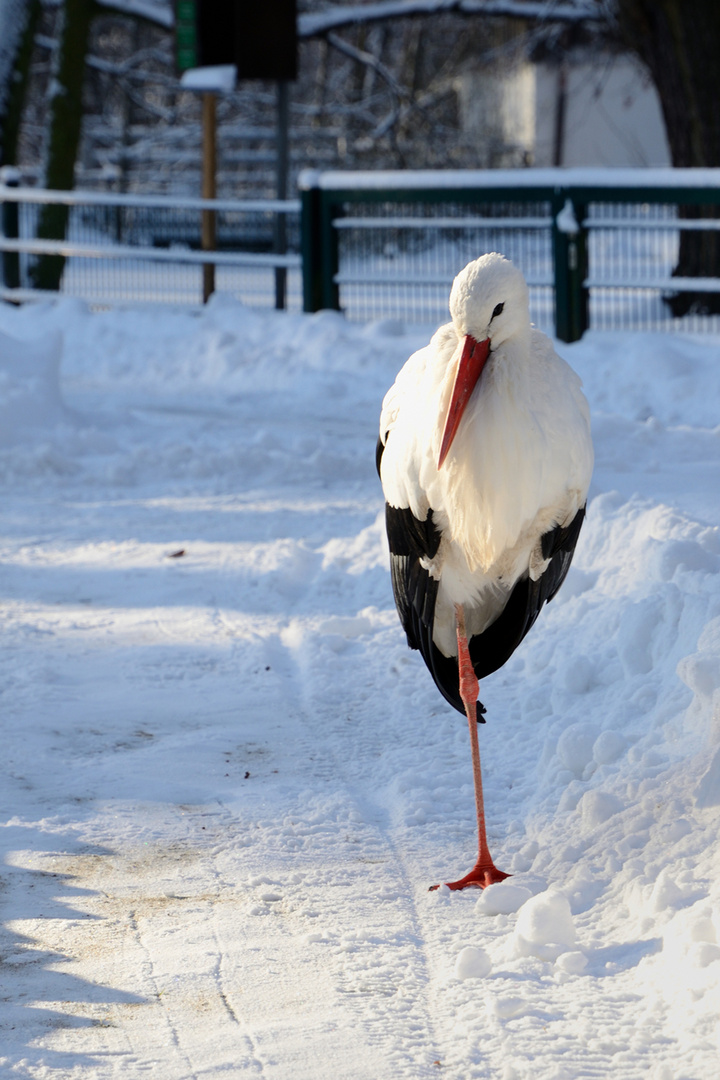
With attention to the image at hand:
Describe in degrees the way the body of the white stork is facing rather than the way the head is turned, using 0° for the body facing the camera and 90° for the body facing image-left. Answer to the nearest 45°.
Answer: approximately 0°

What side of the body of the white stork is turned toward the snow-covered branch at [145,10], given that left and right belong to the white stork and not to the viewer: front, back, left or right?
back

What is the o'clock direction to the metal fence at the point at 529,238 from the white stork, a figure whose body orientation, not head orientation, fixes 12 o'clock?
The metal fence is roughly at 6 o'clock from the white stork.

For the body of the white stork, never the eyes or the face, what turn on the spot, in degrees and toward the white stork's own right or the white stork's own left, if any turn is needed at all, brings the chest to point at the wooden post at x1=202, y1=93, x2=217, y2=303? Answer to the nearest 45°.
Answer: approximately 180°

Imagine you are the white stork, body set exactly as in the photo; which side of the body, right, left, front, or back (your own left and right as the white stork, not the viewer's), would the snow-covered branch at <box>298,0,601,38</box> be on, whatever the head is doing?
back

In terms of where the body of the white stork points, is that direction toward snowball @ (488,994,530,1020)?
yes

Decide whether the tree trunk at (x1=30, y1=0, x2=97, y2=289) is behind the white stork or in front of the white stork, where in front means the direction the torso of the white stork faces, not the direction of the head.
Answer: behind

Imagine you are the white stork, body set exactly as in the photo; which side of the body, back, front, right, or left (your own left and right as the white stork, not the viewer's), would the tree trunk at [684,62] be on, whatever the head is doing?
back
